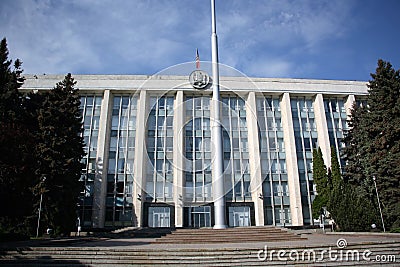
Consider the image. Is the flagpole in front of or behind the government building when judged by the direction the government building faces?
in front

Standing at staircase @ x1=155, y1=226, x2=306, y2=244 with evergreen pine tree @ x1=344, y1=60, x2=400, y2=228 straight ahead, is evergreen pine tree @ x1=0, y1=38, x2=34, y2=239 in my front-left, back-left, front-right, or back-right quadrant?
back-left

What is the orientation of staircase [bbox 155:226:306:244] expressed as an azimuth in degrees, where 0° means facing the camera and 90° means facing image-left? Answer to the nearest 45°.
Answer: approximately 0°

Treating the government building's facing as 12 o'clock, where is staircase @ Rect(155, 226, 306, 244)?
The staircase is roughly at 12 o'clock from the government building.

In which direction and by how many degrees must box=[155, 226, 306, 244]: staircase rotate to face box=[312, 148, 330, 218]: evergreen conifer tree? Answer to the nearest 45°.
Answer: approximately 135° to its left

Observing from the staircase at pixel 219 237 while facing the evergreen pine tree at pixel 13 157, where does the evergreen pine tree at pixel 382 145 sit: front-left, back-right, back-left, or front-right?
back-right

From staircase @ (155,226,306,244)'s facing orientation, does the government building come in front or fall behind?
behind

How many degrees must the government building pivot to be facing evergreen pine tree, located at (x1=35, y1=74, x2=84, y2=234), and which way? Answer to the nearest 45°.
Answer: approximately 45° to its right

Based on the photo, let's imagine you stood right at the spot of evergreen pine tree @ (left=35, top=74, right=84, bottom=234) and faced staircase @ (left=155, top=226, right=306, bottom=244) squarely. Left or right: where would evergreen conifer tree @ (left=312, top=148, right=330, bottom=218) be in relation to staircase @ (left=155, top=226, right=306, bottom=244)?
left

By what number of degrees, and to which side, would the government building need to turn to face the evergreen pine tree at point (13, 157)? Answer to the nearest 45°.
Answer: approximately 45° to its right

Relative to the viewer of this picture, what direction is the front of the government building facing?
facing the viewer

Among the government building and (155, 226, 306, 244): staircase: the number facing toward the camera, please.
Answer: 2

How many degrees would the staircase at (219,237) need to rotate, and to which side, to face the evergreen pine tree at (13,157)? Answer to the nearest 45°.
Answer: approximately 90° to its right

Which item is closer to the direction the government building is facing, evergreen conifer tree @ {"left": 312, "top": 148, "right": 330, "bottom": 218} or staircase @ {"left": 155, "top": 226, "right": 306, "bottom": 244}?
the staircase
